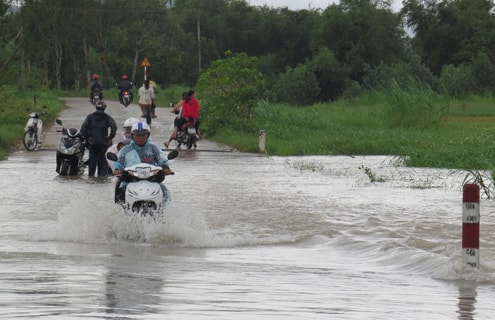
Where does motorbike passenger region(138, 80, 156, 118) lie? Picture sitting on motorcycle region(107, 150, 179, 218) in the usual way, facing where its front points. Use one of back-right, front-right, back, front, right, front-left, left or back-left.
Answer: back

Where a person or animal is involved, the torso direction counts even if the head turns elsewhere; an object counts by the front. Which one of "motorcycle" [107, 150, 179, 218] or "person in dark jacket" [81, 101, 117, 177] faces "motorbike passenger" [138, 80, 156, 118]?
the person in dark jacket

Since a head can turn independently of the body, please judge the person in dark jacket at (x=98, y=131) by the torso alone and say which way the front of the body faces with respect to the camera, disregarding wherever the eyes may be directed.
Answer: away from the camera

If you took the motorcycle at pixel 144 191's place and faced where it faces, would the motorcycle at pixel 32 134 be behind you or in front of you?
behind

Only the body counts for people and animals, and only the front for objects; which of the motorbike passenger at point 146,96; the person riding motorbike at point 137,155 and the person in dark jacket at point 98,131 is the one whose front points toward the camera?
the person riding motorbike

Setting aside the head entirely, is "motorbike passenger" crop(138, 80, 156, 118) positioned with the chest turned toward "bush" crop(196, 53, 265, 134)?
no

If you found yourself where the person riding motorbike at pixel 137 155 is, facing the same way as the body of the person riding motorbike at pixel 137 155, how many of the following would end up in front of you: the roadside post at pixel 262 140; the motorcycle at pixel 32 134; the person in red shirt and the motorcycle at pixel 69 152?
0

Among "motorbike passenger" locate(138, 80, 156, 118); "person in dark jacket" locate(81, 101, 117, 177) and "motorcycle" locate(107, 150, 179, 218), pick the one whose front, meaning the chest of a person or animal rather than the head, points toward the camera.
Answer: the motorcycle

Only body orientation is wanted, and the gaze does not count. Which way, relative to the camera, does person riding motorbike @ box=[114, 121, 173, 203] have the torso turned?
toward the camera

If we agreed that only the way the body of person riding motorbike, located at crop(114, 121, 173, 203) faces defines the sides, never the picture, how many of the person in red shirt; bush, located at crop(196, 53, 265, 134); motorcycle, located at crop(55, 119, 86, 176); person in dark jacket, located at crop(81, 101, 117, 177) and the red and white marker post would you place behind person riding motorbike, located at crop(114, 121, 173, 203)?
4

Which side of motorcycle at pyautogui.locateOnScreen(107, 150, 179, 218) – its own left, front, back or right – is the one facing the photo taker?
front

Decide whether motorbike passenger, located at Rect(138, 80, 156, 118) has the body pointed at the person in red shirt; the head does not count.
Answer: no

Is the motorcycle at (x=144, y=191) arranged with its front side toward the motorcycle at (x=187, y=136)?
no

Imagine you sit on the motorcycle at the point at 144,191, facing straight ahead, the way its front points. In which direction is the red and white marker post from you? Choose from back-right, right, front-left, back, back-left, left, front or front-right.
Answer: front-left

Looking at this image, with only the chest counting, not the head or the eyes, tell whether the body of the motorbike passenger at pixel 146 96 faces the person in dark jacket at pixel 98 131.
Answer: no

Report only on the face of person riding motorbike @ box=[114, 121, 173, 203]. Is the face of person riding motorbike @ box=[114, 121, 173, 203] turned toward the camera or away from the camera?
toward the camera

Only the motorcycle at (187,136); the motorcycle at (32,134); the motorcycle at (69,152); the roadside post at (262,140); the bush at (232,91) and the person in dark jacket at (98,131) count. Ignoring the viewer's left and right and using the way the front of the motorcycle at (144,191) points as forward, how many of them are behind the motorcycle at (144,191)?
6
